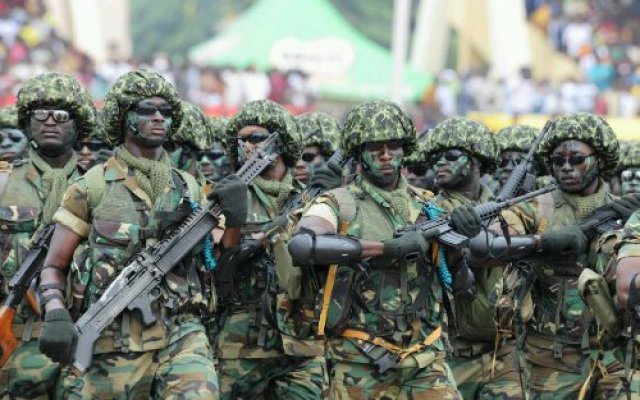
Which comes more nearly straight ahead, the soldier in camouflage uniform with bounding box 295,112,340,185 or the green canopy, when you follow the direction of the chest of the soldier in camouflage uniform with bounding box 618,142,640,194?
the soldier in camouflage uniform

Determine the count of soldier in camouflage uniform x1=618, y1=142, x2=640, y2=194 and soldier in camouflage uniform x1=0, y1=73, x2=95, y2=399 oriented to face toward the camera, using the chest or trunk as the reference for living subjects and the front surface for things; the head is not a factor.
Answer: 2

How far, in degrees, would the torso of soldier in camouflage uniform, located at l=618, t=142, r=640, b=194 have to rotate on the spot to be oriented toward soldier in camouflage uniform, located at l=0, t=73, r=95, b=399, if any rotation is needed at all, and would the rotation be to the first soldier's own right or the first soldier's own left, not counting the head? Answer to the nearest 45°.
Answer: approximately 45° to the first soldier's own right

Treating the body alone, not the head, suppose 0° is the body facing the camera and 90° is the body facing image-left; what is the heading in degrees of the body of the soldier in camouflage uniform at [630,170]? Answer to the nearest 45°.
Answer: approximately 0°

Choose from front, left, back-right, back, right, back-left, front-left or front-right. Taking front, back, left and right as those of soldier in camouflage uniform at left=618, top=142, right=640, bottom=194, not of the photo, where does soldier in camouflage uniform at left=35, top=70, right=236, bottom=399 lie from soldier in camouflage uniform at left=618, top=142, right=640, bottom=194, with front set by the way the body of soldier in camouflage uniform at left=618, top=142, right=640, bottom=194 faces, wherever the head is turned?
front-right

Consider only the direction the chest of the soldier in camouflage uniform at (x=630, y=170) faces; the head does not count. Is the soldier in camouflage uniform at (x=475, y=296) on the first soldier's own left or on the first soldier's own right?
on the first soldier's own right

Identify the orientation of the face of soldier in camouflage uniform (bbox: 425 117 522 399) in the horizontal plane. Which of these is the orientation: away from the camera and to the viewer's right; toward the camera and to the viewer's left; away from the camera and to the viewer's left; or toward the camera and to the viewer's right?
toward the camera and to the viewer's left

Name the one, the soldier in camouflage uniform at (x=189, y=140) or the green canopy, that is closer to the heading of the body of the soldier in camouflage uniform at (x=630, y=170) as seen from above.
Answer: the soldier in camouflage uniform
